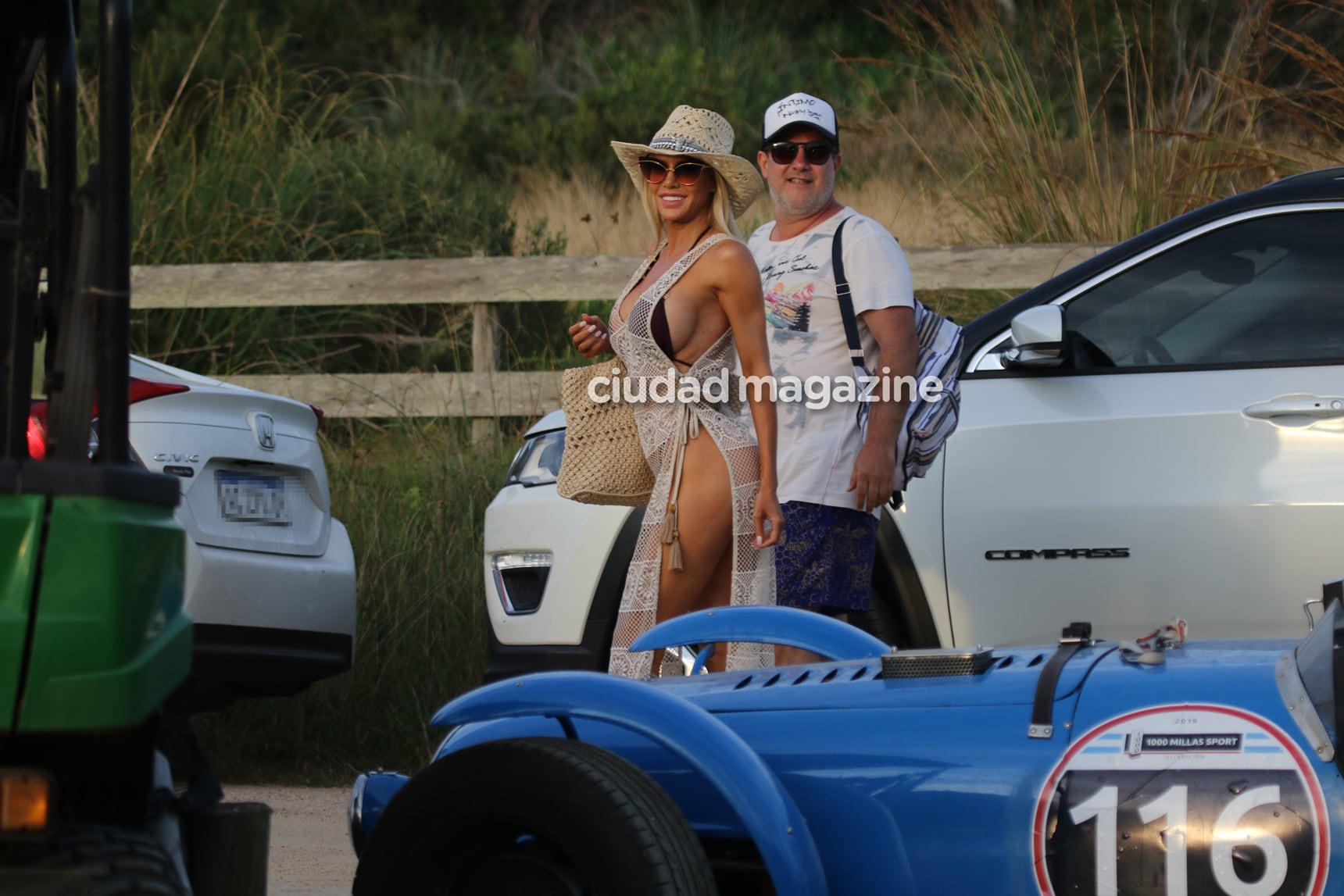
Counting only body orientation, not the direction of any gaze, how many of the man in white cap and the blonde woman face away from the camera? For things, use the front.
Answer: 0

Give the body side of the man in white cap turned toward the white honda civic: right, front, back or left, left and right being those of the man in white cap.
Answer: right

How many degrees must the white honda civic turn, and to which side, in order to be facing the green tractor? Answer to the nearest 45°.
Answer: approximately 135° to its left

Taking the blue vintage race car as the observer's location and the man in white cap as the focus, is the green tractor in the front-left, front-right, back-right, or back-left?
back-left

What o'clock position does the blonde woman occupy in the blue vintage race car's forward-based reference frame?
The blonde woman is roughly at 1 o'clock from the blue vintage race car.

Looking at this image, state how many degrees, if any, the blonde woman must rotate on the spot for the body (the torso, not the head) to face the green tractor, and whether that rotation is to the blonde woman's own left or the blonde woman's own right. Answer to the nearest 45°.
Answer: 0° — they already face it

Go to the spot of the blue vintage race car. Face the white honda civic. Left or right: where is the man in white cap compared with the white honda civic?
right

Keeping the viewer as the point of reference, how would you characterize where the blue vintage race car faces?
facing away from the viewer and to the left of the viewer

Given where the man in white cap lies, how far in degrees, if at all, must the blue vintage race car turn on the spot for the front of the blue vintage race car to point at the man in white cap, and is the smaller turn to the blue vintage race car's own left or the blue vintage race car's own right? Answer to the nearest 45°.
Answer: approximately 45° to the blue vintage race car's own right

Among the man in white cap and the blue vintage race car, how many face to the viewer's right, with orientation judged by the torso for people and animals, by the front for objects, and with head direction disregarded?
0

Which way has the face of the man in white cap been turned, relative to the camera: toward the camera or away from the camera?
toward the camera

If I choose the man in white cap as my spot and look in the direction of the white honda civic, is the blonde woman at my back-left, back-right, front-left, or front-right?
front-left

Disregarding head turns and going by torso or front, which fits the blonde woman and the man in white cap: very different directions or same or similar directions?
same or similar directions
